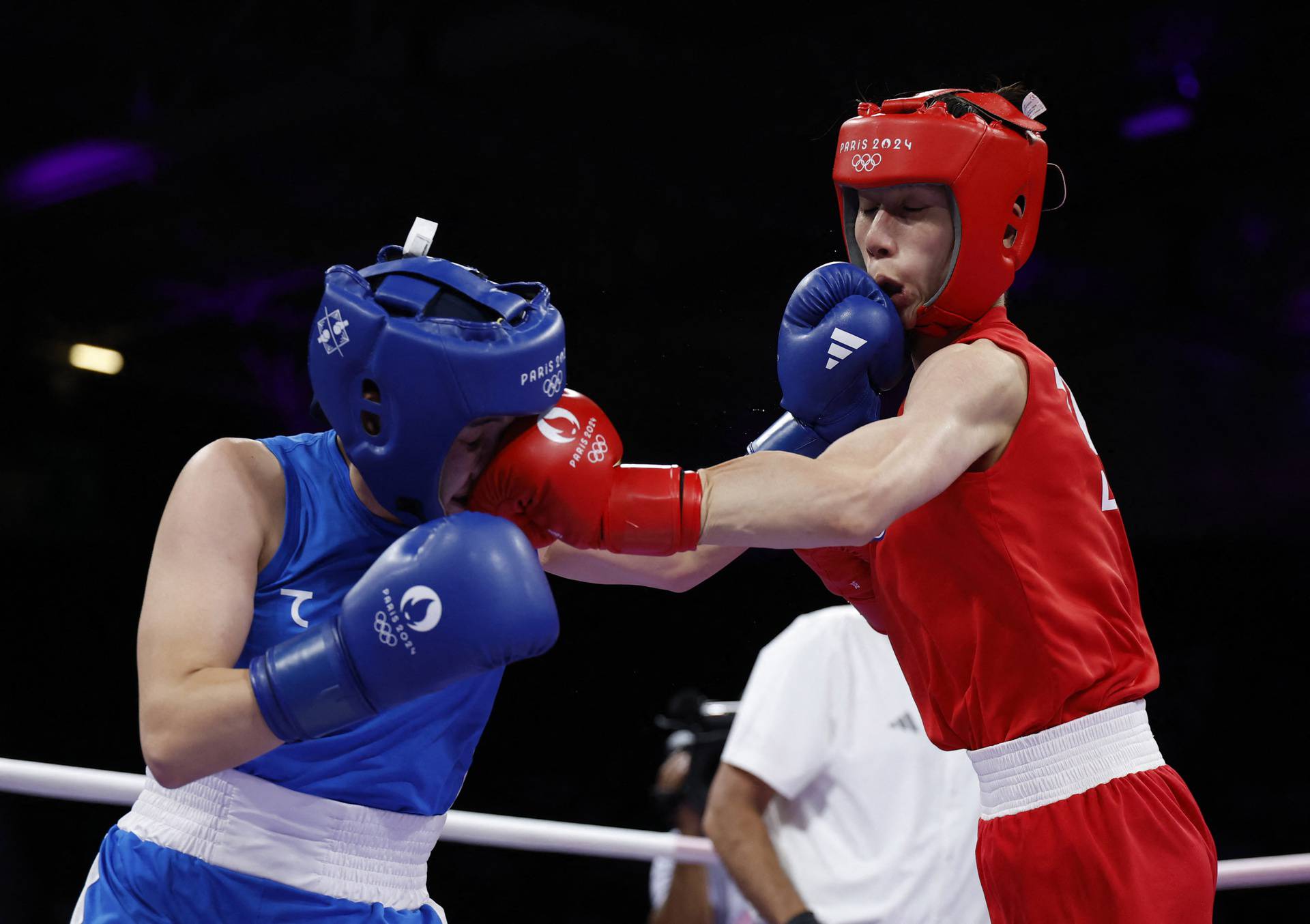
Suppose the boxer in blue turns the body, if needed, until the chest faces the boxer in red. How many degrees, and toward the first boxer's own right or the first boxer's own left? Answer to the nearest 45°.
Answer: approximately 45° to the first boxer's own left

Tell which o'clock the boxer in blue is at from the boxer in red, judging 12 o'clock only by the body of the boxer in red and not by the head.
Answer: The boxer in blue is roughly at 11 o'clock from the boxer in red.

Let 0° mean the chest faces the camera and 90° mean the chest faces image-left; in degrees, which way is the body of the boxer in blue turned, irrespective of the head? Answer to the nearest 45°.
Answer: approximately 315°

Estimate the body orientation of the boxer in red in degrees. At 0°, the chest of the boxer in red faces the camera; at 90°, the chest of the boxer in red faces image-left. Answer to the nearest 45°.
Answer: approximately 90°

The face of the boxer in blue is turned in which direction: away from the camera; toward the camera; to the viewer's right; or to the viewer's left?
to the viewer's right

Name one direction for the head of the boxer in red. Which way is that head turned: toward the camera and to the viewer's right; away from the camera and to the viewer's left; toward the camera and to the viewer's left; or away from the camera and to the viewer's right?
toward the camera and to the viewer's left

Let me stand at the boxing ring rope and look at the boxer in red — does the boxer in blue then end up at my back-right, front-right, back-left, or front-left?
front-right

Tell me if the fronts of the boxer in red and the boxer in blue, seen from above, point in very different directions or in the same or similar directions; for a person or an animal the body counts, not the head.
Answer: very different directions

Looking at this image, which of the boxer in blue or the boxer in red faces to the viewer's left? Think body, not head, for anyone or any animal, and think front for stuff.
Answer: the boxer in red

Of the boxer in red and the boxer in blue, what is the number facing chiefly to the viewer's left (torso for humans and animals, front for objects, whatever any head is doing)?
1
